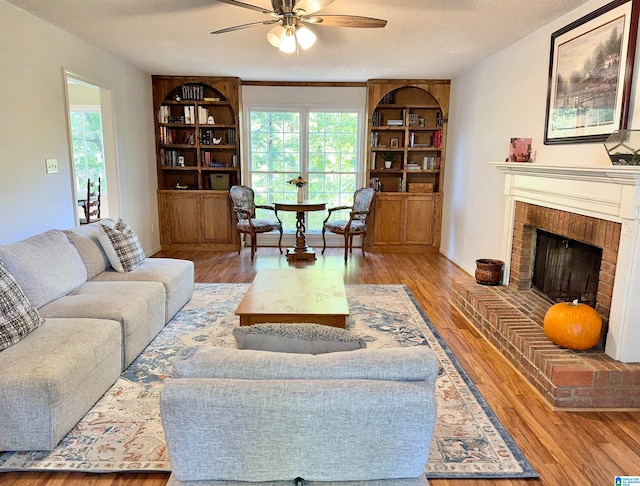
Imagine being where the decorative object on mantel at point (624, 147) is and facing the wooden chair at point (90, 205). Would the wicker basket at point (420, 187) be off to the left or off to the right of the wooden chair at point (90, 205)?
right

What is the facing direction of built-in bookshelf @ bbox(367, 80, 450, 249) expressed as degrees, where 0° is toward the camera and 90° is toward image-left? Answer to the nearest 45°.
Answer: approximately 0°

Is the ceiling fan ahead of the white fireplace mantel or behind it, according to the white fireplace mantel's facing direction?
ahead

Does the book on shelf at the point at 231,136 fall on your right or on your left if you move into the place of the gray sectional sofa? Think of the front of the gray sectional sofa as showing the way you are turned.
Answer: on your left

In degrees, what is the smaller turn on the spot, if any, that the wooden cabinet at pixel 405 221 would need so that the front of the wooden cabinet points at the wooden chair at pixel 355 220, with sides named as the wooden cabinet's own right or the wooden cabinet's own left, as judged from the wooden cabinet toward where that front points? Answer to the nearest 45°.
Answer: approximately 45° to the wooden cabinet's own right

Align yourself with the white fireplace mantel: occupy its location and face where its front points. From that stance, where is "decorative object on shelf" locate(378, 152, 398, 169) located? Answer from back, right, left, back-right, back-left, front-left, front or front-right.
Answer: right

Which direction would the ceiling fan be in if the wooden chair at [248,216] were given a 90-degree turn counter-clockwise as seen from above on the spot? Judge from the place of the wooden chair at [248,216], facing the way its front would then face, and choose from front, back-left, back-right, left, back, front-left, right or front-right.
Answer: back-right

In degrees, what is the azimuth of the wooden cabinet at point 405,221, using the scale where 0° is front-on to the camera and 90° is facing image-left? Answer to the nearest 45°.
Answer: approximately 0°

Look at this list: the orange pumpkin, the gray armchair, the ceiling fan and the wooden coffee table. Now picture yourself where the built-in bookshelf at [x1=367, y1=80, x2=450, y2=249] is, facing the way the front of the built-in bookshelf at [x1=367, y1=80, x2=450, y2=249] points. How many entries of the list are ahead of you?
4

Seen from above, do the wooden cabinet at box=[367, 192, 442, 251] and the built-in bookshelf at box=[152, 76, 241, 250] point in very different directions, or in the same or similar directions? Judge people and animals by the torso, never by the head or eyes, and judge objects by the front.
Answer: same or similar directions

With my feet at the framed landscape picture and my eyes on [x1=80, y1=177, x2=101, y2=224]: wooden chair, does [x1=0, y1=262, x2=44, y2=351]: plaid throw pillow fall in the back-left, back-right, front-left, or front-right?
front-left

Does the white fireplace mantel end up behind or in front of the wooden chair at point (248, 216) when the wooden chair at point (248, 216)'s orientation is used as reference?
in front

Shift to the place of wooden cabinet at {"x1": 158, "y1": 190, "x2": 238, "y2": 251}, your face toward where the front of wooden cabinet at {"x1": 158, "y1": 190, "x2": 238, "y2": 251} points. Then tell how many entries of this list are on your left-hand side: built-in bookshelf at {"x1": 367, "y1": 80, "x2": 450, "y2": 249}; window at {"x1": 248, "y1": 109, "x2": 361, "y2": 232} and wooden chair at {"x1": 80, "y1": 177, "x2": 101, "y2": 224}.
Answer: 2

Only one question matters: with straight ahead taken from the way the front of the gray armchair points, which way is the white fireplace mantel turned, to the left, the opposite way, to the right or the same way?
to the left

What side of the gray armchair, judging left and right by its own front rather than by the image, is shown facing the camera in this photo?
back

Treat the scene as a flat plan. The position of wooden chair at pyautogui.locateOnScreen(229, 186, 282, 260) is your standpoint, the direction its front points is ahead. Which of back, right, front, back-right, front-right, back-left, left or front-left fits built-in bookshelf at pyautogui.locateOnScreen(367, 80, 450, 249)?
front-left

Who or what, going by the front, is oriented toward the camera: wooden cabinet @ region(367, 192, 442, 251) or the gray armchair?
the wooden cabinet

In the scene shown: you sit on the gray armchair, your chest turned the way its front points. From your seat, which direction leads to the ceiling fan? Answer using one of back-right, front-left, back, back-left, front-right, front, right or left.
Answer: front

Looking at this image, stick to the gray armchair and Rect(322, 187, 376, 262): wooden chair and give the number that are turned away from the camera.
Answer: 1

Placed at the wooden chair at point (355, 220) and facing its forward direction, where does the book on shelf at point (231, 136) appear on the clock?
The book on shelf is roughly at 2 o'clock from the wooden chair.

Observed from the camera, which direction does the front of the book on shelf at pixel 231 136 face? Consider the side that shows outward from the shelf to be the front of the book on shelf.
facing the viewer
